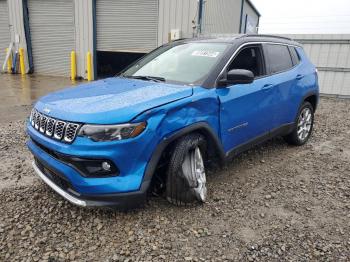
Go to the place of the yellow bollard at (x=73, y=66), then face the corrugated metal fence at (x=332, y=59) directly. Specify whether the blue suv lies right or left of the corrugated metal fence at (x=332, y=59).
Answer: right

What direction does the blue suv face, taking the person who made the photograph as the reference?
facing the viewer and to the left of the viewer

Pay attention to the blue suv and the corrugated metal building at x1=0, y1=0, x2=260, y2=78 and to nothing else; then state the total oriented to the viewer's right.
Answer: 0

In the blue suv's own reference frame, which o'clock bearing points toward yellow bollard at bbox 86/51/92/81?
The yellow bollard is roughly at 4 o'clock from the blue suv.

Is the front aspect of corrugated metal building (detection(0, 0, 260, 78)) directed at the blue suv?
yes

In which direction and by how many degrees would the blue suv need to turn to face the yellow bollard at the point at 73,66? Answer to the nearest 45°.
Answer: approximately 135° to its right

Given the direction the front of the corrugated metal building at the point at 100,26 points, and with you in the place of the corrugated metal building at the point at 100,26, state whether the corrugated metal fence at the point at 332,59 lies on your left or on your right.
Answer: on your left

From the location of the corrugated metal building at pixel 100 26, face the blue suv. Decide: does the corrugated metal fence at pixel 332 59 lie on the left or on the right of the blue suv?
left

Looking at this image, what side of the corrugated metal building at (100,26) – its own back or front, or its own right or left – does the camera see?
front

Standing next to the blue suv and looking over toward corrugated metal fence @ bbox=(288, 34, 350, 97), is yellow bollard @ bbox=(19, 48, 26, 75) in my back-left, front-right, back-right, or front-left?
front-left

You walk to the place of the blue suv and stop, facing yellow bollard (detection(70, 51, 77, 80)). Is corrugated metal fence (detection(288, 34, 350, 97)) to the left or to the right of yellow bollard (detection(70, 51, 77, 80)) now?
right

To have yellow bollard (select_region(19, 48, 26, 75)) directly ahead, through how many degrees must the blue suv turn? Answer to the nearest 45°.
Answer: approximately 90° to its right
